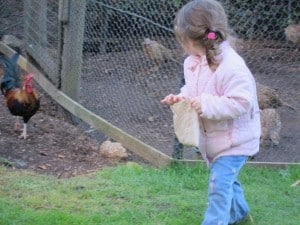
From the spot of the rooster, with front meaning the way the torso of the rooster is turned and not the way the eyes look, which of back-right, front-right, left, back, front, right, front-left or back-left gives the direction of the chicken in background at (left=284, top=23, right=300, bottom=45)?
front-left

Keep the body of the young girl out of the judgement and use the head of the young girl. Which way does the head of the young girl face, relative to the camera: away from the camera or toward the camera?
away from the camera

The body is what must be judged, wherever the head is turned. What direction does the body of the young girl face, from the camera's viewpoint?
to the viewer's left

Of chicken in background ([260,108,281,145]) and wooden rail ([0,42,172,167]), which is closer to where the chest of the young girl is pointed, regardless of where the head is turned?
the wooden rail

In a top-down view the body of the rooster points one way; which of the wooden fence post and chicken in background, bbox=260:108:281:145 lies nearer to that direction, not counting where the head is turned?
the chicken in background

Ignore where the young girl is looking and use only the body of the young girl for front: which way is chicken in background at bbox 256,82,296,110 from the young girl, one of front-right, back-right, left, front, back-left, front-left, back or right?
right

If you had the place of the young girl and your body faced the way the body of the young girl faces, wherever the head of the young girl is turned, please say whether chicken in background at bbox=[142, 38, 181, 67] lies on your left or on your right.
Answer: on your right

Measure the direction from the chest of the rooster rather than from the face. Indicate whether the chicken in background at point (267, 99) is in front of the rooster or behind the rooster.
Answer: in front

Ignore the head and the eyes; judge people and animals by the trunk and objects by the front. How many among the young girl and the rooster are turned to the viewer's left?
1

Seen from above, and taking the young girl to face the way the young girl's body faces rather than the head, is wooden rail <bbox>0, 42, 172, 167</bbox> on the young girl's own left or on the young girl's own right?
on the young girl's own right

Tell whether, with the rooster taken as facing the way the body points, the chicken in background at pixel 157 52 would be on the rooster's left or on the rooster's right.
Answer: on the rooster's left
